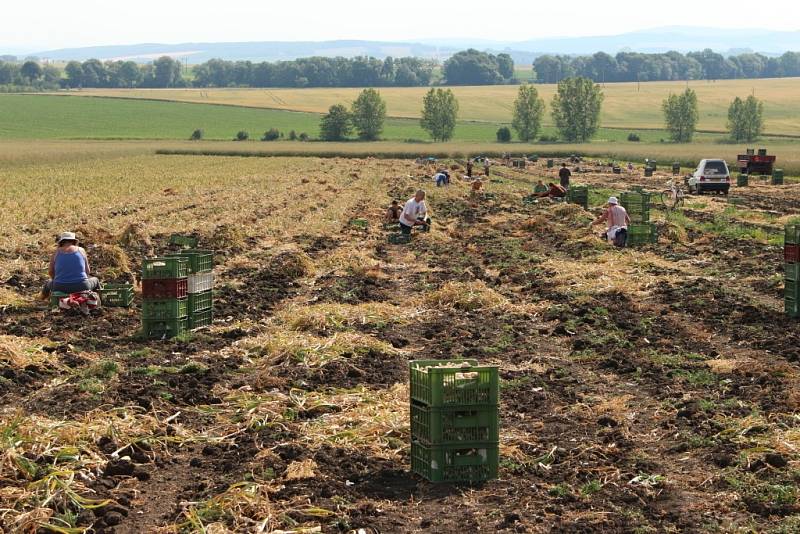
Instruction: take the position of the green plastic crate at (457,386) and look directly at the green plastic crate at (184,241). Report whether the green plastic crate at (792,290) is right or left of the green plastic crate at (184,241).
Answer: right

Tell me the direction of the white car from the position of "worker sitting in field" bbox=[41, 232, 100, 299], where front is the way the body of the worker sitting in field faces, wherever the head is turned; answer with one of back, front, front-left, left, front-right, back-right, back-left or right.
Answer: front-right

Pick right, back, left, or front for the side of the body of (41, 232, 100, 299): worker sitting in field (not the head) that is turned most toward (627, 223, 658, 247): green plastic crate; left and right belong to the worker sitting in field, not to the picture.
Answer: right

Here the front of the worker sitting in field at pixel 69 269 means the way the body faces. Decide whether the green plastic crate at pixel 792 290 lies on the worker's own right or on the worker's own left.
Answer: on the worker's own right

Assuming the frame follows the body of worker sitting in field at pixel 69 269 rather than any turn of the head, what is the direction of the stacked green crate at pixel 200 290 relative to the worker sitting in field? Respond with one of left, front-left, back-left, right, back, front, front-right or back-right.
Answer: back-right

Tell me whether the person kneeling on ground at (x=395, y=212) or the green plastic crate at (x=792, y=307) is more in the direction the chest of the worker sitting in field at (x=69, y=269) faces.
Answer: the person kneeling on ground

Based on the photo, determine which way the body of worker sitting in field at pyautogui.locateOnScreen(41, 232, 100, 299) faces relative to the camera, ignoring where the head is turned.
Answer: away from the camera

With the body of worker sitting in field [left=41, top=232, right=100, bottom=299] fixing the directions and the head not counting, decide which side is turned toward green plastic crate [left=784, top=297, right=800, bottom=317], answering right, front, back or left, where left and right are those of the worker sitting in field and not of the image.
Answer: right
